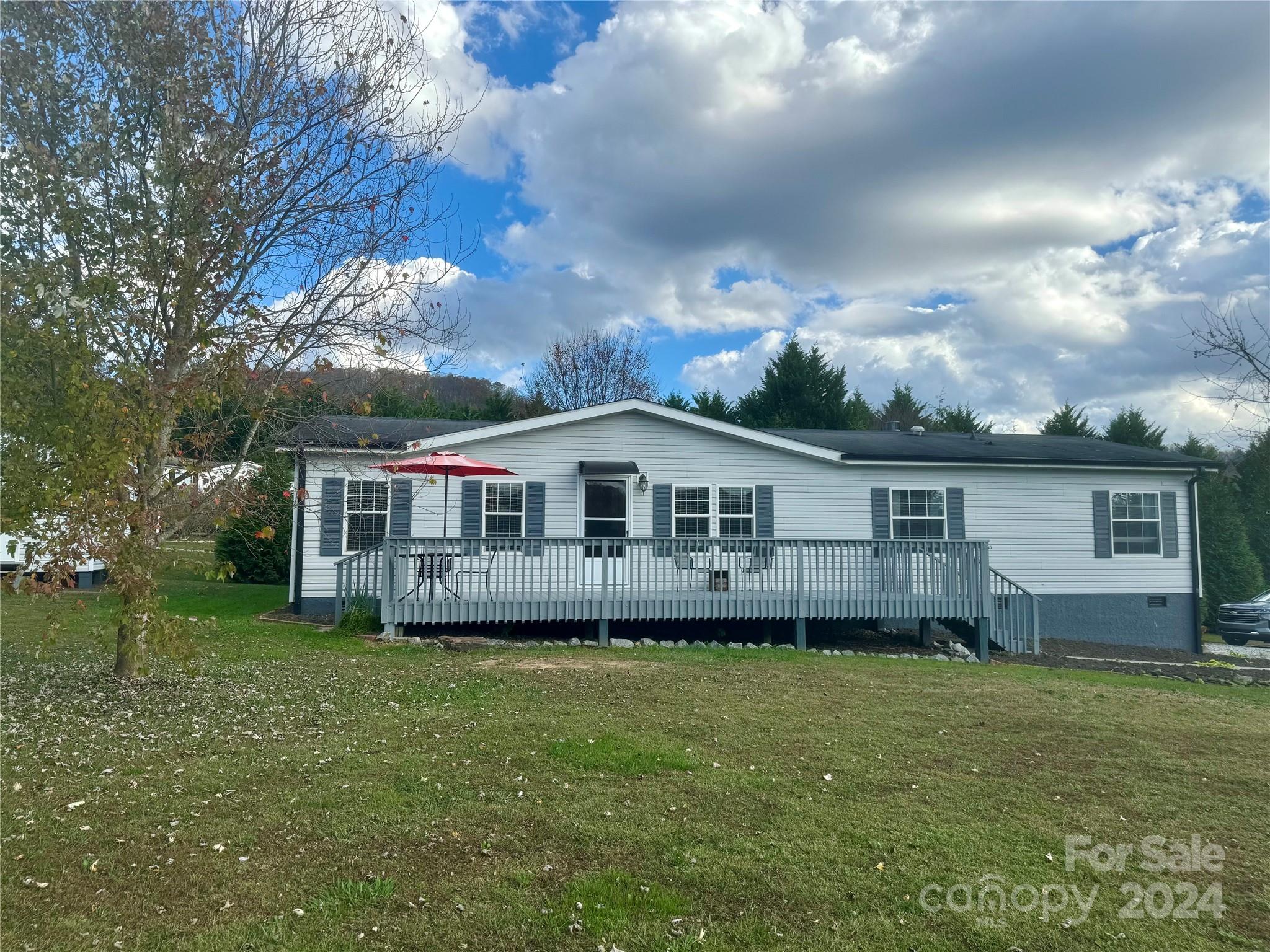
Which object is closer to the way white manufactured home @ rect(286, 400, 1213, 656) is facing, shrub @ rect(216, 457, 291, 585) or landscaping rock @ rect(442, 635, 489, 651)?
the landscaping rock

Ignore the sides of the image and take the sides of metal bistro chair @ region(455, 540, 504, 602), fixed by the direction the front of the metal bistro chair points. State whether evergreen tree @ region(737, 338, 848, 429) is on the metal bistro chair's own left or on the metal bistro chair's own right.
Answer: on the metal bistro chair's own right

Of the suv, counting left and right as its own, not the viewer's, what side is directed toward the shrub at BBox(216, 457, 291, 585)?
front

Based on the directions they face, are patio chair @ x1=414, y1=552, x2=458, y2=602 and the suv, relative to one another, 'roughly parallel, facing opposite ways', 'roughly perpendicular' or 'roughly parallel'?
roughly perpendicular

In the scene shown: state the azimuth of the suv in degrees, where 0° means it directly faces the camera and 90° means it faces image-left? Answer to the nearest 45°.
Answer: approximately 45°

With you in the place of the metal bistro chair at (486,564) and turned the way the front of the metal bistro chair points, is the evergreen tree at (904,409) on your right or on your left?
on your right

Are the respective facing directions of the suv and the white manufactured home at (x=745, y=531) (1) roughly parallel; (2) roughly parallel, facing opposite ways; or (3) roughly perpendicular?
roughly perpendicular

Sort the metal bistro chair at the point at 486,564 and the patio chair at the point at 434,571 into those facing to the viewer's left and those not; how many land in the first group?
1

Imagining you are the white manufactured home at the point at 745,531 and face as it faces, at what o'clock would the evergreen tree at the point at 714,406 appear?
The evergreen tree is roughly at 6 o'clock from the white manufactured home.

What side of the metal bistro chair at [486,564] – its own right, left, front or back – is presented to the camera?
left

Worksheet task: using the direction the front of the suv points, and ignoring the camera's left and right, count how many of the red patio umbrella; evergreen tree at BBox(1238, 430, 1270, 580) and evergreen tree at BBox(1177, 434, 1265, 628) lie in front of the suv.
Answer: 1

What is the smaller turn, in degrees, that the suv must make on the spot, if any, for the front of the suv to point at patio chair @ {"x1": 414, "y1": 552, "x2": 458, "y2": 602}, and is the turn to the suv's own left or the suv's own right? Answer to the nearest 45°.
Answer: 0° — it already faces it
